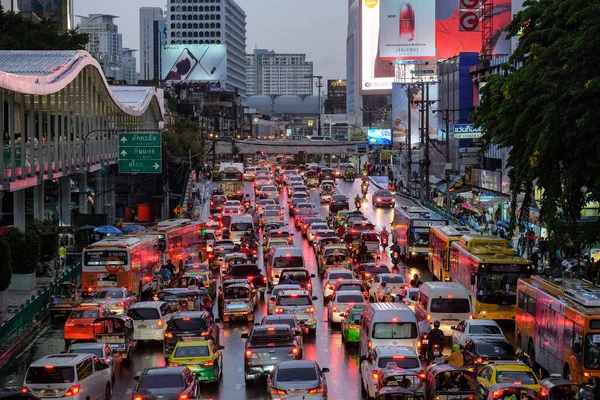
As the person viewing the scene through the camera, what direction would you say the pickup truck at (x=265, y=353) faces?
facing away from the viewer

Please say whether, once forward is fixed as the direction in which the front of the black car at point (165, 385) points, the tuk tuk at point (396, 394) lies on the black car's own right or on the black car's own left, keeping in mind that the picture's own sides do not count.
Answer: on the black car's own right

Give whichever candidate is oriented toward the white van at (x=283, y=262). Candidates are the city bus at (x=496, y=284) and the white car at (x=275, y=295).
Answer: the white car

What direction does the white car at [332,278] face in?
away from the camera

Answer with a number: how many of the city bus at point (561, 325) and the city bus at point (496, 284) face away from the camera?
0

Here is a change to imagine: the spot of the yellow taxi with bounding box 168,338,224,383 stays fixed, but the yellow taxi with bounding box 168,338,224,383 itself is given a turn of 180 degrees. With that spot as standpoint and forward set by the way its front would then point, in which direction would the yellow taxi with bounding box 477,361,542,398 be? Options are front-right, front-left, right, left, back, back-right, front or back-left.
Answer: front-left

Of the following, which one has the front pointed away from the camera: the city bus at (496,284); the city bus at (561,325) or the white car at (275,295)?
the white car

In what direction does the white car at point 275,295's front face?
away from the camera
